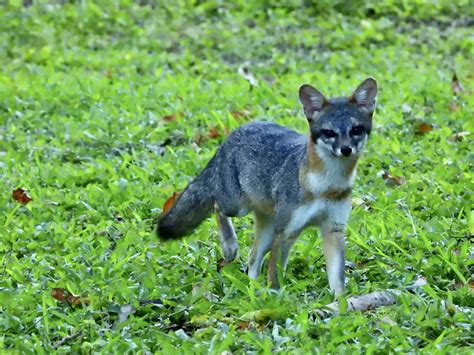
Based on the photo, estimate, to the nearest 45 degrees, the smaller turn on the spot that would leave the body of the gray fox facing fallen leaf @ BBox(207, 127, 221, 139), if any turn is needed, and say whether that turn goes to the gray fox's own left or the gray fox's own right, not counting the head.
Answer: approximately 135° to the gray fox's own left

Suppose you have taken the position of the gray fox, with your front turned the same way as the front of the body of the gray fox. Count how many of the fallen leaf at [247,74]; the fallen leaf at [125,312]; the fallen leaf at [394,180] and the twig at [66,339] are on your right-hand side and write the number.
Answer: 2

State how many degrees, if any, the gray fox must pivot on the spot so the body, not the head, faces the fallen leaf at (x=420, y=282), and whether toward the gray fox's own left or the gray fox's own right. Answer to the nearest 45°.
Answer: approximately 45° to the gray fox's own left

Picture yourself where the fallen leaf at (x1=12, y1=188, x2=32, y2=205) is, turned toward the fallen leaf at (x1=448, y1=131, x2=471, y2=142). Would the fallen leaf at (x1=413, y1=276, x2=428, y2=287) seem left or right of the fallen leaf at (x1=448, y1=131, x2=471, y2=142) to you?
right

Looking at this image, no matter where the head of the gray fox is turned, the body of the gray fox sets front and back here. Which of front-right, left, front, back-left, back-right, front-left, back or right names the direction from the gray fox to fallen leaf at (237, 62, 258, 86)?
back-left

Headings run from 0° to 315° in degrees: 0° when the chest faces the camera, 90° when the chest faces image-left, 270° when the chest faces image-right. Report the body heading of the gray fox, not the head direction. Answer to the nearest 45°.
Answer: approximately 315°

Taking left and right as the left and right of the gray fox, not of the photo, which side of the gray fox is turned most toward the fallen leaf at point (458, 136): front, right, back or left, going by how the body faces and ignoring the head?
left

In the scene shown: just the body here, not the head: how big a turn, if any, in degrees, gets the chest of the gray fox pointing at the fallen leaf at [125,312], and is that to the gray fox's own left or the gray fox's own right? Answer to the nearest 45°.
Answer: approximately 90° to the gray fox's own right
